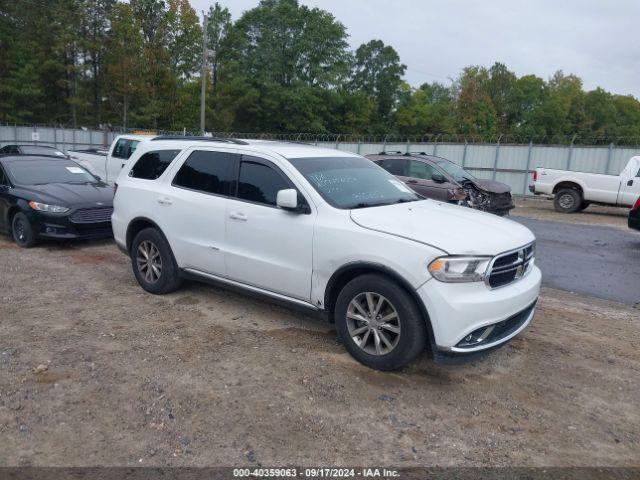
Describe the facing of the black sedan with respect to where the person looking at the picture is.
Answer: facing the viewer and to the right of the viewer

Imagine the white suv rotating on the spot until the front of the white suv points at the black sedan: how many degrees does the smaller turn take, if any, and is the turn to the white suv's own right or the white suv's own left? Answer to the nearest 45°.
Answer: approximately 180°

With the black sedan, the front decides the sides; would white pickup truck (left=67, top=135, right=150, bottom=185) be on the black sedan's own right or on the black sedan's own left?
on the black sedan's own left

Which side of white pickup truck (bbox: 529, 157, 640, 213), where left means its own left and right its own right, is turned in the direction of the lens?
right

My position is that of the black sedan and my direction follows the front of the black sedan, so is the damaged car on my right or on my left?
on my left

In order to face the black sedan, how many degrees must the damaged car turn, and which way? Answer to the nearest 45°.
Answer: approximately 90° to its right

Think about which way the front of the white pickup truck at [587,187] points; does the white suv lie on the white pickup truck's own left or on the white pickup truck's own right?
on the white pickup truck's own right

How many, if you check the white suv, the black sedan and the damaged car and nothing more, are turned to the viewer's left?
0

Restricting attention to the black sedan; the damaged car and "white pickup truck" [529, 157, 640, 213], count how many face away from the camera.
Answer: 0

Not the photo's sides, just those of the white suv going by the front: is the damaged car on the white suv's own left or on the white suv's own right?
on the white suv's own left

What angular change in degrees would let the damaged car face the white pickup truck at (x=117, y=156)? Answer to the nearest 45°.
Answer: approximately 135° to its right

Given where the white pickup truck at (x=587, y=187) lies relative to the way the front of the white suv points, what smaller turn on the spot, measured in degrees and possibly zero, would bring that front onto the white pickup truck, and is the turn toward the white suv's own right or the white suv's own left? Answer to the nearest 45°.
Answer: approximately 90° to the white suv's own left
